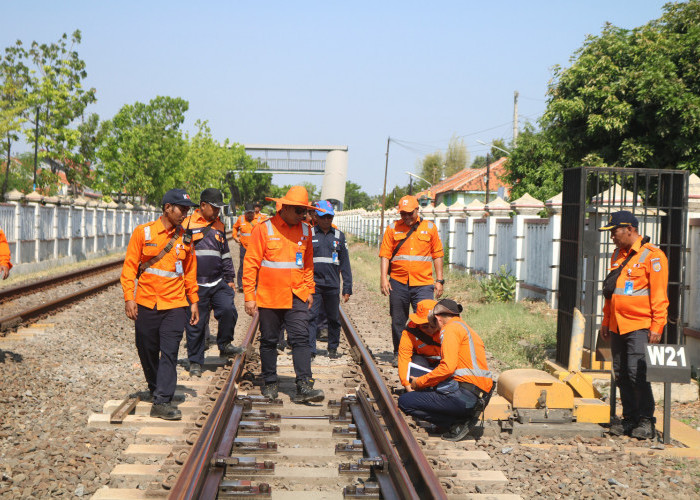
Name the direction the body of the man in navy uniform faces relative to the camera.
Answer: toward the camera

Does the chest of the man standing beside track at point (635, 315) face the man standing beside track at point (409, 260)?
no

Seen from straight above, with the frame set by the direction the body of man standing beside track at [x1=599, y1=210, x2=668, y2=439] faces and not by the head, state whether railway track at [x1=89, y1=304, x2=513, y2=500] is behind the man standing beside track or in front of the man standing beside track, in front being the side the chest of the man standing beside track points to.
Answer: in front

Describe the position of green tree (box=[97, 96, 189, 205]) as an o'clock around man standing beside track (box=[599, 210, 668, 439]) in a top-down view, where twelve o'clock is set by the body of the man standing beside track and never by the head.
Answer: The green tree is roughly at 3 o'clock from the man standing beside track.

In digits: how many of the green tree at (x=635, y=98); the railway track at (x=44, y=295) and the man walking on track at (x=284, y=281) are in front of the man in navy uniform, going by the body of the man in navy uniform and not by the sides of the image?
1

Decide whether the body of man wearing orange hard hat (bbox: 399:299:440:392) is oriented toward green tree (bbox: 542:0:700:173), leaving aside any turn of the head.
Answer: no

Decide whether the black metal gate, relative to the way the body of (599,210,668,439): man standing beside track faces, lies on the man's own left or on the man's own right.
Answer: on the man's own right

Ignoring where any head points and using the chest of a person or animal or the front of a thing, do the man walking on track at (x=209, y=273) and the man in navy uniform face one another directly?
no

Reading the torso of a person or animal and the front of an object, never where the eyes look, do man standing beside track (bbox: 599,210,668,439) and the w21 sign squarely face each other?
no

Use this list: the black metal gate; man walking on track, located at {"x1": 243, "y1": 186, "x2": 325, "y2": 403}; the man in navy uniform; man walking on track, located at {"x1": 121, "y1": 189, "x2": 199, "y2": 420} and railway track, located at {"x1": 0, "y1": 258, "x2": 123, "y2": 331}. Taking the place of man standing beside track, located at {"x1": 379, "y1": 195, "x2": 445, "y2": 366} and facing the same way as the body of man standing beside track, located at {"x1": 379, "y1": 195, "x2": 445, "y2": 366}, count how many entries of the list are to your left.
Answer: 1

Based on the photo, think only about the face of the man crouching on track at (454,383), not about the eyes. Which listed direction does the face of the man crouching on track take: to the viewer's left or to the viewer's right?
to the viewer's left

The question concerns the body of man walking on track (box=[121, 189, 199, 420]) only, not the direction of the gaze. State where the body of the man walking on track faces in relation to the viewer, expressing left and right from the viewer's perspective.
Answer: facing the viewer and to the right of the viewer

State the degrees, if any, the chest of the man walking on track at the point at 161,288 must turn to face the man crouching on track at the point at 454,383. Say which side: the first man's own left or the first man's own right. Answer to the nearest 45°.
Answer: approximately 45° to the first man's own left

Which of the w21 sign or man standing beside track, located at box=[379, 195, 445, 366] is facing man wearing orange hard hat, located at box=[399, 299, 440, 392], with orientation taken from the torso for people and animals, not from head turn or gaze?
the man standing beside track

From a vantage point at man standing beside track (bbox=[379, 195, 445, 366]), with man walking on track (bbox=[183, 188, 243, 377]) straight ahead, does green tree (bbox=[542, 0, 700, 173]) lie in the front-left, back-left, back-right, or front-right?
back-right

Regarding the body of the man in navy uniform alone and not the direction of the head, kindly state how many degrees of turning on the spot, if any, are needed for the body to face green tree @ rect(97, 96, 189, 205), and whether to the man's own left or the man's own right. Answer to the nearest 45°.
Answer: approximately 180°
